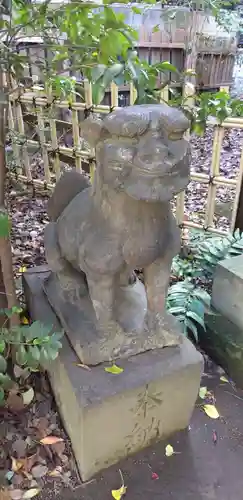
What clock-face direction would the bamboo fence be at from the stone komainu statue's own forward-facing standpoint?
The bamboo fence is roughly at 7 o'clock from the stone komainu statue.

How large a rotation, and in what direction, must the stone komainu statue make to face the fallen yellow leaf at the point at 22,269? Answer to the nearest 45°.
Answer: approximately 180°

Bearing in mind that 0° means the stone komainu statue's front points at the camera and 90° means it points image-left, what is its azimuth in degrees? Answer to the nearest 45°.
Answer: approximately 315°
